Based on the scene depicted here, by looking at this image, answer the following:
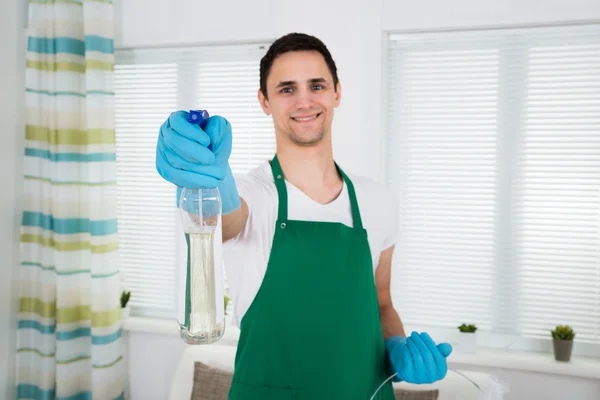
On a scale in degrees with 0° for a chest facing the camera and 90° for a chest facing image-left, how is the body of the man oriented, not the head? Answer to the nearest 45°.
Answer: approximately 0°

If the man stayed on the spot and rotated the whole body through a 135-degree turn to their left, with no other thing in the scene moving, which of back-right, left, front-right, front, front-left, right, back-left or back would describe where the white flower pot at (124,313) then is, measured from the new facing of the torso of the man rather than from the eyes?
left

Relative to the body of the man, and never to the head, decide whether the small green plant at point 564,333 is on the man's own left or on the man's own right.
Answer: on the man's own left

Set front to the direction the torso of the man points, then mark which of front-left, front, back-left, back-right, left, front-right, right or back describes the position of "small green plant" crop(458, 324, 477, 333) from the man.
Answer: back-left

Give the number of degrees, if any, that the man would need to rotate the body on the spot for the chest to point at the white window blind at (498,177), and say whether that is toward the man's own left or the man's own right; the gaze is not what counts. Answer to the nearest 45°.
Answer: approximately 135° to the man's own left

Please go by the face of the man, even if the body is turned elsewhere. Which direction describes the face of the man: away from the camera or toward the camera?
toward the camera

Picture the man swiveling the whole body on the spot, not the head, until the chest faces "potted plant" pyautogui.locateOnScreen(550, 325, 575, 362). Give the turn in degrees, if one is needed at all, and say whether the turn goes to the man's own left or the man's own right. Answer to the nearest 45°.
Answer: approximately 135° to the man's own left
